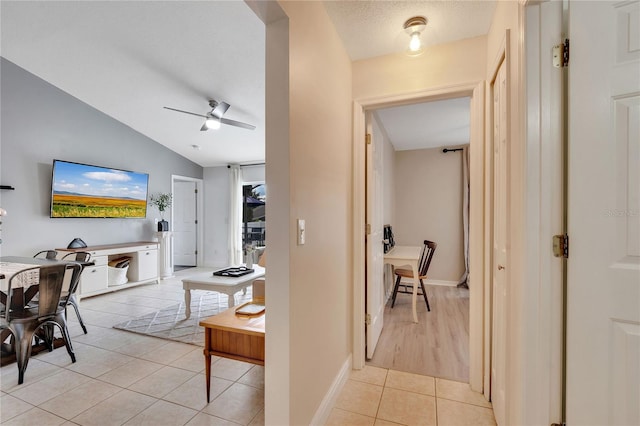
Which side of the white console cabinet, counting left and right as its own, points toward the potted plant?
left

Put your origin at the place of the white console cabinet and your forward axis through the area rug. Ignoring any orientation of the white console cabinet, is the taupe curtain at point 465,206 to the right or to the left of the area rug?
left

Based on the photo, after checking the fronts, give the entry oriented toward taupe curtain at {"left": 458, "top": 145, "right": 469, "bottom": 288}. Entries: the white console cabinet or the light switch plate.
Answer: the white console cabinet

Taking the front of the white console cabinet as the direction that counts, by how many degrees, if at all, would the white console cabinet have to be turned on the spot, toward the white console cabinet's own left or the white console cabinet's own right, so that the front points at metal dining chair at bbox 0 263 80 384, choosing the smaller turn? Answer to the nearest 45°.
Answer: approximately 45° to the white console cabinet's own right

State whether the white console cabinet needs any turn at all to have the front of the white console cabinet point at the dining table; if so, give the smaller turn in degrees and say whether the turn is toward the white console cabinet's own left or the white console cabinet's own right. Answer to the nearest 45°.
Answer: approximately 45° to the white console cabinet's own right

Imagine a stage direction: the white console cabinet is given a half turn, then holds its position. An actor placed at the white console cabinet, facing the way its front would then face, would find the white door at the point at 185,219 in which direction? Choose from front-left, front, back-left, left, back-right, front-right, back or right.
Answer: right

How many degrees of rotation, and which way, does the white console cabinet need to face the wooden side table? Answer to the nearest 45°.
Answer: approximately 45° to its right

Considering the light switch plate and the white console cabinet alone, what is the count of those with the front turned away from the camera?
0

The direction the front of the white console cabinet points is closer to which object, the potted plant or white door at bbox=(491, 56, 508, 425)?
the white door

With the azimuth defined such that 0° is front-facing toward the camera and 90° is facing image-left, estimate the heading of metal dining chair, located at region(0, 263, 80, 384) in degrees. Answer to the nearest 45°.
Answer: approximately 135°
